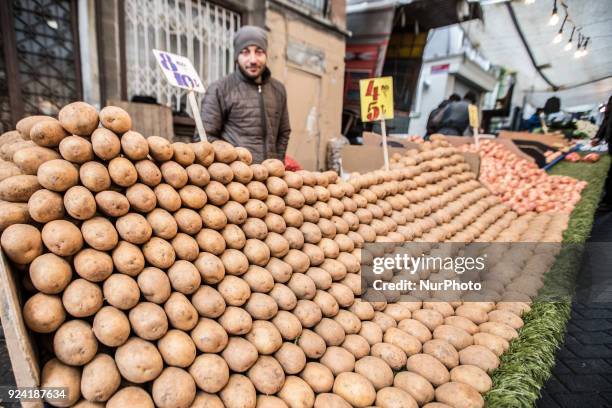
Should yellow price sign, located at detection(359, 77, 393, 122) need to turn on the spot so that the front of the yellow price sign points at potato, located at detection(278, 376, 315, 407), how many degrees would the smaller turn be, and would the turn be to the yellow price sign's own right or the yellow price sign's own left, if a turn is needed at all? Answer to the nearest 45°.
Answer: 0° — it already faces it

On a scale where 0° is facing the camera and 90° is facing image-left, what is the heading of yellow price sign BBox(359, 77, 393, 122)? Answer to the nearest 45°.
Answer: approximately 0°

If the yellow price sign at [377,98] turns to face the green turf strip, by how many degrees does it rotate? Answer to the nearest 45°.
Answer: approximately 45° to its left

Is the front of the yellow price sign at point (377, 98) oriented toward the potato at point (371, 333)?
yes

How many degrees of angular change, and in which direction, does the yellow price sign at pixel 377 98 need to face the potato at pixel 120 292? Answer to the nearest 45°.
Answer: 0° — it already faces it

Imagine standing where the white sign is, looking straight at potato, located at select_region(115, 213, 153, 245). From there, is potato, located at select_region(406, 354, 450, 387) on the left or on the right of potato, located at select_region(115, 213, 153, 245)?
left

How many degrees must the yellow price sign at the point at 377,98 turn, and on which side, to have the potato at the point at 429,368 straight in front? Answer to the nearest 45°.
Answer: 0° — it already faces it

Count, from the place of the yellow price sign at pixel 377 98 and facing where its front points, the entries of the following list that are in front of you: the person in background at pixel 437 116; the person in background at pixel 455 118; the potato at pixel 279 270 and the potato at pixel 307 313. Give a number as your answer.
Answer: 2

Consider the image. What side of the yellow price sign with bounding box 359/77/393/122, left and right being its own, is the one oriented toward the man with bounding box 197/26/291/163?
right
